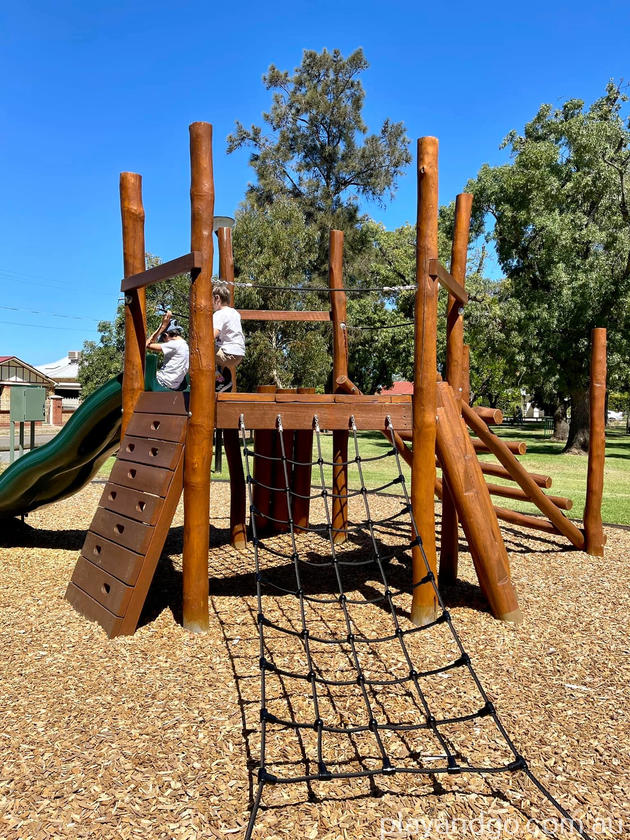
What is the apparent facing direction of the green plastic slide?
to the viewer's left

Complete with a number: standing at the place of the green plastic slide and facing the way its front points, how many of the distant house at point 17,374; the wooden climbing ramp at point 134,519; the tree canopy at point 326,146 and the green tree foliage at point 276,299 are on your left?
1

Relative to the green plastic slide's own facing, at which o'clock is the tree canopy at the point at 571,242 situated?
The tree canopy is roughly at 5 o'clock from the green plastic slide.

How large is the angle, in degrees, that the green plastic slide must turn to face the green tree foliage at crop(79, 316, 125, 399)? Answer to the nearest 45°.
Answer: approximately 90° to its right

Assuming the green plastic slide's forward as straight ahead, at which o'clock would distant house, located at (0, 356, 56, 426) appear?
The distant house is roughly at 3 o'clock from the green plastic slide.

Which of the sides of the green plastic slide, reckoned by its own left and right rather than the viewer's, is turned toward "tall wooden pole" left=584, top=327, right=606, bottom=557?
back

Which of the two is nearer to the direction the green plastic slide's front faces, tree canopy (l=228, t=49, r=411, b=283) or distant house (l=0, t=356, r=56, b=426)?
the distant house

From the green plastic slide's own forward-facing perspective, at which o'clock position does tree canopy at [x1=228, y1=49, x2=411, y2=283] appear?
The tree canopy is roughly at 4 o'clock from the green plastic slide.

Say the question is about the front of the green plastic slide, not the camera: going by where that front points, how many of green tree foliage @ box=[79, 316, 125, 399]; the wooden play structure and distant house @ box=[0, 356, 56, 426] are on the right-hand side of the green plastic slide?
2

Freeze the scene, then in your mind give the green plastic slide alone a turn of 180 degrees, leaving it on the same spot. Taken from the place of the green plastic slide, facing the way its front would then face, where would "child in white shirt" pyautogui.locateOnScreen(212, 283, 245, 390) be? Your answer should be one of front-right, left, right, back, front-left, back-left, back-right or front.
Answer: front-right

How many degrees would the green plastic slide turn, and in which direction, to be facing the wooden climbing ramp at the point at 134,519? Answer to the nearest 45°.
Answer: approximately 90° to its left
